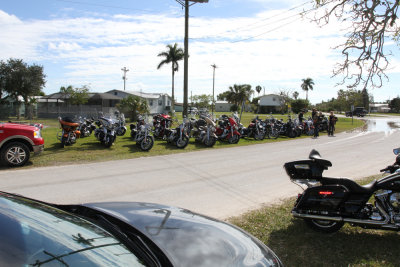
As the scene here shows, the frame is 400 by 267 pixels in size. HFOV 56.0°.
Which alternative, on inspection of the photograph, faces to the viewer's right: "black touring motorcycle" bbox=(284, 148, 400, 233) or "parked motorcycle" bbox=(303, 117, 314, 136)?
the black touring motorcycle

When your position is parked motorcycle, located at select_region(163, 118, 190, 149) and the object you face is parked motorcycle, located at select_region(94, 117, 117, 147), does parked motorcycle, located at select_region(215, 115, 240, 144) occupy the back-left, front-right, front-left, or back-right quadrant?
back-right

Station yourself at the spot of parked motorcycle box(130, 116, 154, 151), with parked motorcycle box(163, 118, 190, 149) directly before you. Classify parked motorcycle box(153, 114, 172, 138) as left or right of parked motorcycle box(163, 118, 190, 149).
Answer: left

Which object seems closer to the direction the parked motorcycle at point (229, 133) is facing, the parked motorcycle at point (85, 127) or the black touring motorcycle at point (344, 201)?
the black touring motorcycle

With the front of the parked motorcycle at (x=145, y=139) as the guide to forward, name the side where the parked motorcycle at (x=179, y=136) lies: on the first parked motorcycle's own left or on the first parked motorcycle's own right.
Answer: on the first parked motorcycle's own left

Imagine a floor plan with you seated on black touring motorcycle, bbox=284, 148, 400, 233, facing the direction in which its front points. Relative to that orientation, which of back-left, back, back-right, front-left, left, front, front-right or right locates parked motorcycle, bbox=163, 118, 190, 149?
back-left

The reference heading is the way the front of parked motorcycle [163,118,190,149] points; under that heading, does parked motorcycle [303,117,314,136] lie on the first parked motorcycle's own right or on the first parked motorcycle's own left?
on the first parked motorcycle's own left

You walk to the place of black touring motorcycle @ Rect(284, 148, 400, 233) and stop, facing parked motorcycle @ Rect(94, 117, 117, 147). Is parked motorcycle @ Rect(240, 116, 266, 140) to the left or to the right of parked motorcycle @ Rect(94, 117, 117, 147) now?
right

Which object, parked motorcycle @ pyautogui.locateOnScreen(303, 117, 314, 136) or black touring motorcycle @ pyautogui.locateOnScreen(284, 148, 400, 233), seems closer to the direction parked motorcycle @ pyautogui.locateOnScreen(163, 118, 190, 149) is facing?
the black touring motorcycle

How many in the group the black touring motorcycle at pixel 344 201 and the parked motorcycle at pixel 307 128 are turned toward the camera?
1
